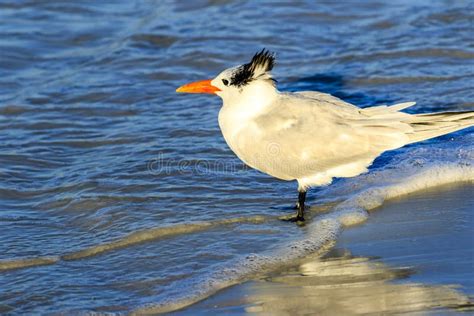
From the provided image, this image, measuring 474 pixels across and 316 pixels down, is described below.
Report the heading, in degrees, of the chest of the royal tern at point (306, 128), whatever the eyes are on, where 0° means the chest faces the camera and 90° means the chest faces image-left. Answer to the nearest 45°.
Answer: approximately 90°
